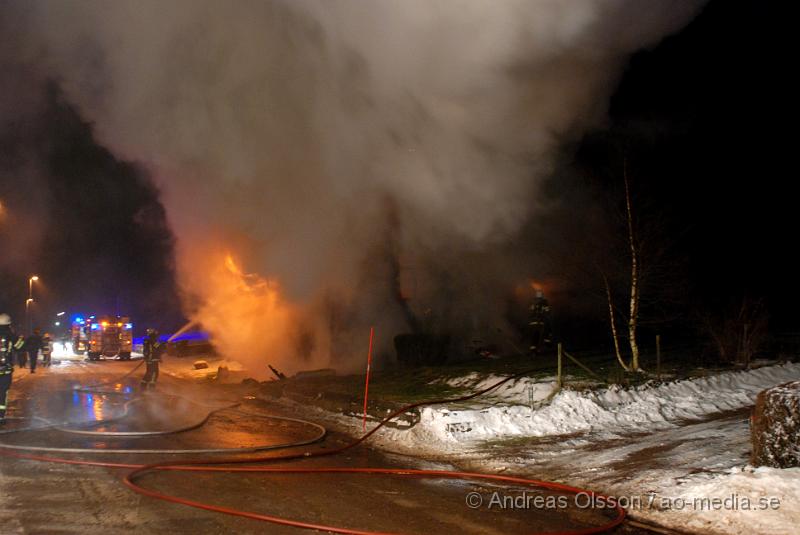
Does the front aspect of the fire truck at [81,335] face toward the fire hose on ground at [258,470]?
yes

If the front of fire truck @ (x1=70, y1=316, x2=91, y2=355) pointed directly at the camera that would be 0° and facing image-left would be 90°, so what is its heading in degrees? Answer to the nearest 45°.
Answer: approximately 0°

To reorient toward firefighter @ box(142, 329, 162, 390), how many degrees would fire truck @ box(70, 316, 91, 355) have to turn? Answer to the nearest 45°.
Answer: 0° — it already faces them
